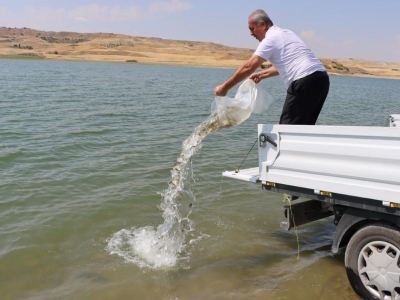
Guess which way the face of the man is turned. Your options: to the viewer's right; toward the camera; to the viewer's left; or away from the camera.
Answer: to the viewer's left

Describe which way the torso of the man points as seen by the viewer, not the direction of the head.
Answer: to the viewer's left

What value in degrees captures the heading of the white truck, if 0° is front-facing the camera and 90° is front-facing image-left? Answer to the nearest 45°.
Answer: approximately 315°
